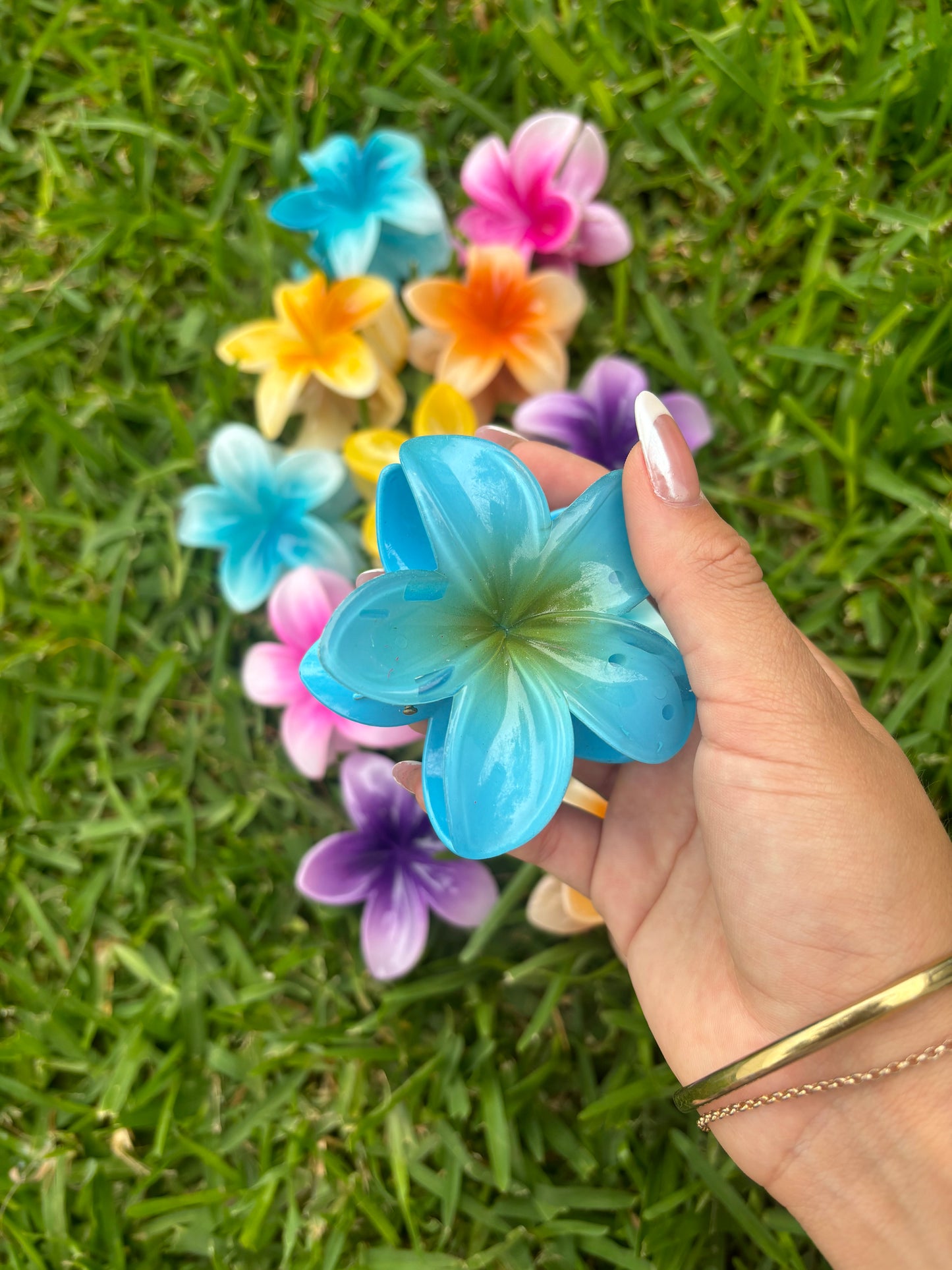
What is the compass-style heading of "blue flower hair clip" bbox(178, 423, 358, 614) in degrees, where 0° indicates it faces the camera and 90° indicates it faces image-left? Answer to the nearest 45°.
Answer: approximately 0°

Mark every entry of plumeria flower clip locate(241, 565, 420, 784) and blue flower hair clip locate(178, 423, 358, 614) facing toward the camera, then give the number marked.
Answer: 2
